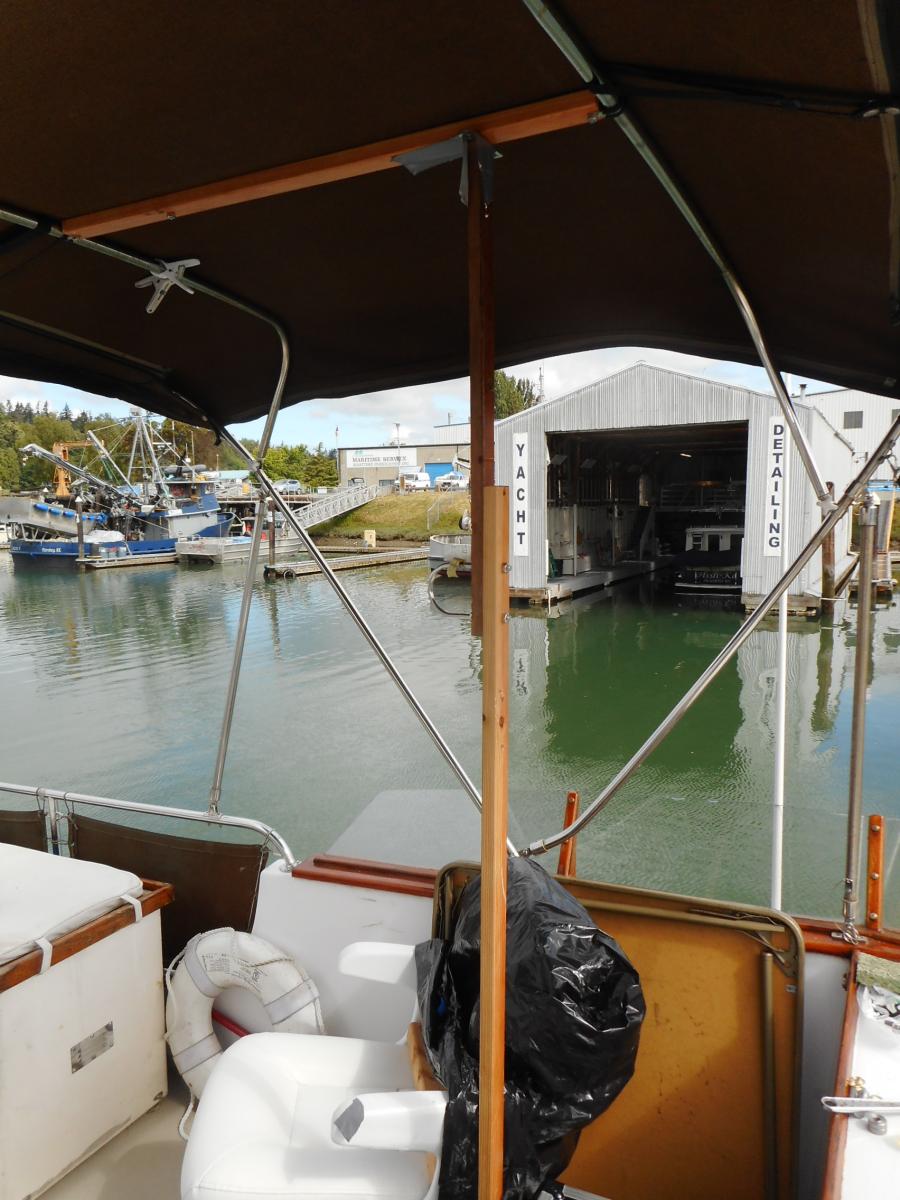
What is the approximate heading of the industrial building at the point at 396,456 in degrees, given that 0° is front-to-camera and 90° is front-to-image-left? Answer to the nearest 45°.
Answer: approximately 0°

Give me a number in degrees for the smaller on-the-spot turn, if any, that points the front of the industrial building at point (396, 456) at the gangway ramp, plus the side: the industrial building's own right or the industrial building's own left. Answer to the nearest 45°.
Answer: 0° — it already faces it

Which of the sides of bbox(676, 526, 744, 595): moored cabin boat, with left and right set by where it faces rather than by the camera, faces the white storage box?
back

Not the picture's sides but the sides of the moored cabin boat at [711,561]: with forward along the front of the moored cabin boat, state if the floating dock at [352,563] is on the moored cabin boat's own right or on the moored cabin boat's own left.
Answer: on the moored cabin boat's own left

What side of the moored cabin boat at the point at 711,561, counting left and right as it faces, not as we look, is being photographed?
back

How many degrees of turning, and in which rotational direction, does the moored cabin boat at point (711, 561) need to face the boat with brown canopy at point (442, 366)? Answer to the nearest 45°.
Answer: approximately 180°
